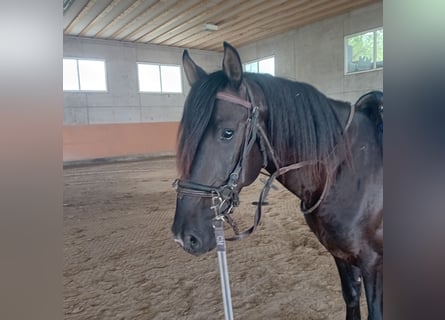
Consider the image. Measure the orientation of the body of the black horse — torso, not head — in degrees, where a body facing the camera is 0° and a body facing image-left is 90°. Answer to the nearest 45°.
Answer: approximately 45°
